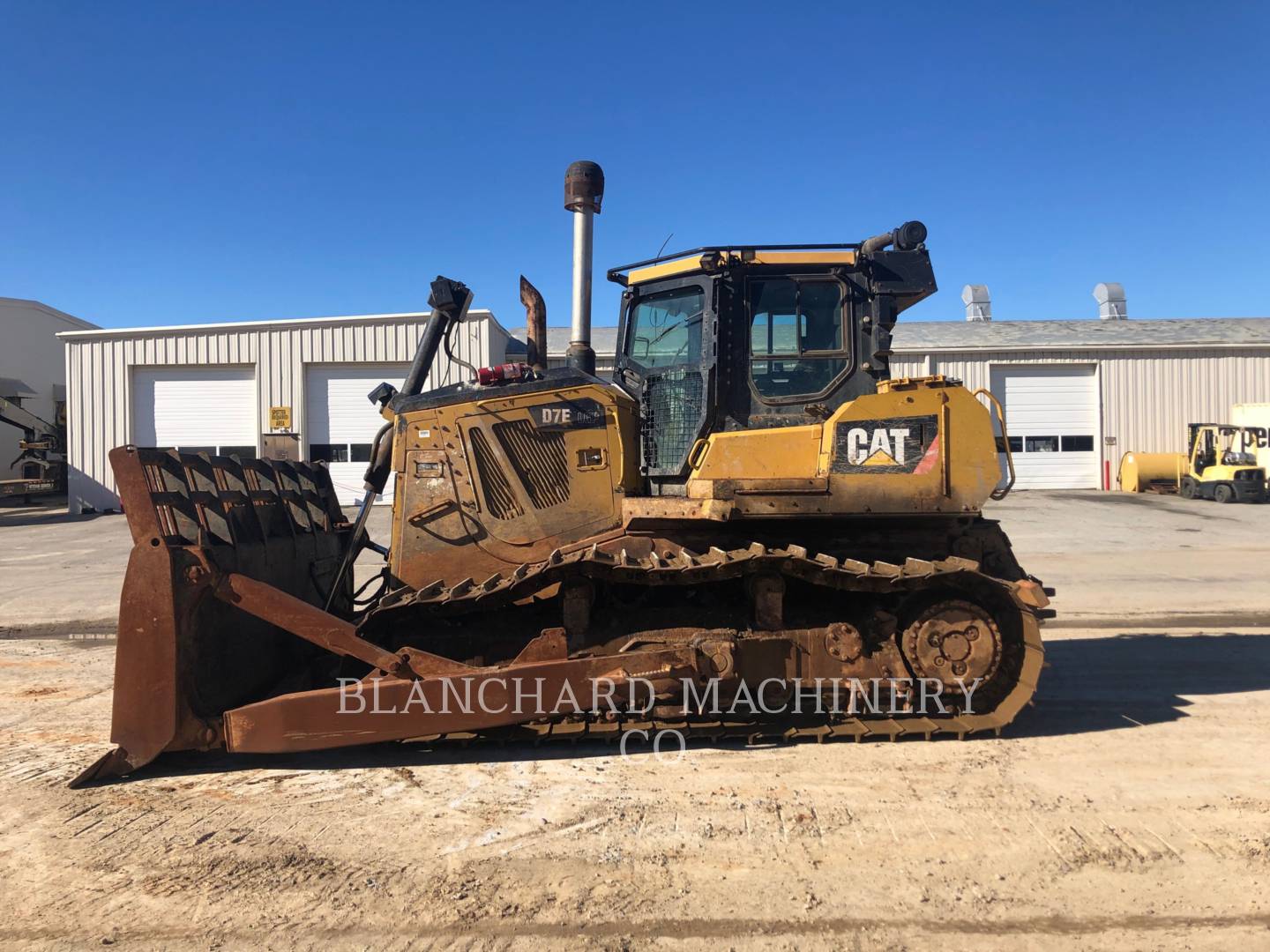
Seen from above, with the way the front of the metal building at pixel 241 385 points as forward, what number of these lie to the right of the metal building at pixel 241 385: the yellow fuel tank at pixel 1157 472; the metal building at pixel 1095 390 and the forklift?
0

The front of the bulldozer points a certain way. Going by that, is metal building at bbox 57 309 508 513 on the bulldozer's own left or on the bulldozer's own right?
on the bulldozer's own right

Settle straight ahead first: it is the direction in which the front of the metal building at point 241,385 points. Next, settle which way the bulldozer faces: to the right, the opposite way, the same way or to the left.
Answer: to the right

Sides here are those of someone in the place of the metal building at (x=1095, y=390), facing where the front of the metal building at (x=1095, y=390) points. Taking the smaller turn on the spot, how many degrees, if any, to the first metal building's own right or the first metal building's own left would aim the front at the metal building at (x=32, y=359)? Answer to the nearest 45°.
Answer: approximately 90° to the first metal building's own right

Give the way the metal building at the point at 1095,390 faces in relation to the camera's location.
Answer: facing the viewer

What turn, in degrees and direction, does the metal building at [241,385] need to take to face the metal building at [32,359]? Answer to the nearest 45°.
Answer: approximately 135° to its right

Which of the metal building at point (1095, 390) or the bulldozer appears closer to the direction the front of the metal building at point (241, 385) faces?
the bulldozer

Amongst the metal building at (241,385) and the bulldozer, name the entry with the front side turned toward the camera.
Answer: the metal building

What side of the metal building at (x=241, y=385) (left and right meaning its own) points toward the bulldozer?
front

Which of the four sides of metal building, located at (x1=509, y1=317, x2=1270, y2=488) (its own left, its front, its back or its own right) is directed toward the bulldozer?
front

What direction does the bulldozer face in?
to the viewer's left

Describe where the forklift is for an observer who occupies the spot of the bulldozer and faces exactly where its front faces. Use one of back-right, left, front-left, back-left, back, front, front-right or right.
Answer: back-right

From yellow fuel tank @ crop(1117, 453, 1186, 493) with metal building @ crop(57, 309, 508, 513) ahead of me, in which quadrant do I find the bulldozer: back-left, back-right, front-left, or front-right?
front-left

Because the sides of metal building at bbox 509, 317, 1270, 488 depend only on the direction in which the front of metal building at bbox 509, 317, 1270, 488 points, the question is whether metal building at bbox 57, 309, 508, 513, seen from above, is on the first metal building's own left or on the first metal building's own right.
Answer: on the first metal building's own right

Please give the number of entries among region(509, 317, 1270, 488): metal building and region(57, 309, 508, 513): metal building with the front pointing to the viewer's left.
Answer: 0

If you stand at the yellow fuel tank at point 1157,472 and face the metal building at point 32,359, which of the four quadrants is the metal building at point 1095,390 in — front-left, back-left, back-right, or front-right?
front-right
